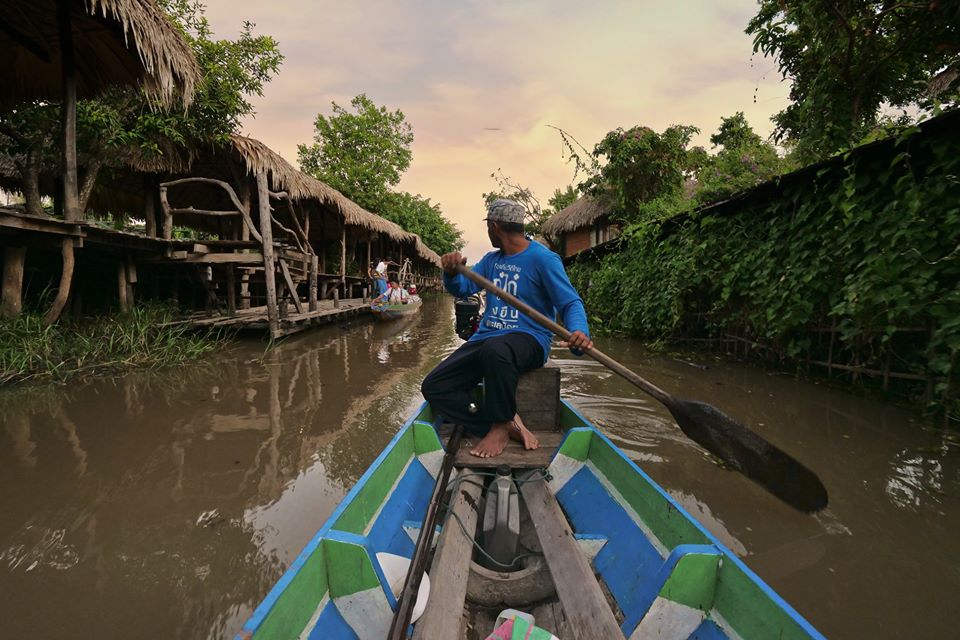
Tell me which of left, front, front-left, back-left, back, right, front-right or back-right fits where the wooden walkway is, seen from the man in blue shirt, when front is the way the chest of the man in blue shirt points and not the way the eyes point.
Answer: right

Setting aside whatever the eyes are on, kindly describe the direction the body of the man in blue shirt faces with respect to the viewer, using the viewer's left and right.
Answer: facing the viewer and to the left of the viewer

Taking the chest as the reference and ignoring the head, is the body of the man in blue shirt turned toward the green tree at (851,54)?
no

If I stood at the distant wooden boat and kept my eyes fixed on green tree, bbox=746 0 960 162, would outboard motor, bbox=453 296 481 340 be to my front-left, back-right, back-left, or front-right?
front-right

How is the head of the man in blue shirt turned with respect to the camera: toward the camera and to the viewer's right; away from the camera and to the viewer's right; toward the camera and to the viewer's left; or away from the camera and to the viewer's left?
away from the camera and to the viewer's left

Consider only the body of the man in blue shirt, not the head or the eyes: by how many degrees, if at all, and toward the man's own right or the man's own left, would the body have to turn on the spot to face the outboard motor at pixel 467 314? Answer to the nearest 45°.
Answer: approximately 135° to the man's own right

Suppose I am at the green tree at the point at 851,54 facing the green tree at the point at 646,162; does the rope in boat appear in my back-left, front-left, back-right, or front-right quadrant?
back-left

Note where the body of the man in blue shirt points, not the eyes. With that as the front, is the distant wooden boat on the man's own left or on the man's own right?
on the man's own right

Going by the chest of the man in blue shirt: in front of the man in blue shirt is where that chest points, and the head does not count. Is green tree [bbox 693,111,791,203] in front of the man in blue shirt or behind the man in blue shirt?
behind
